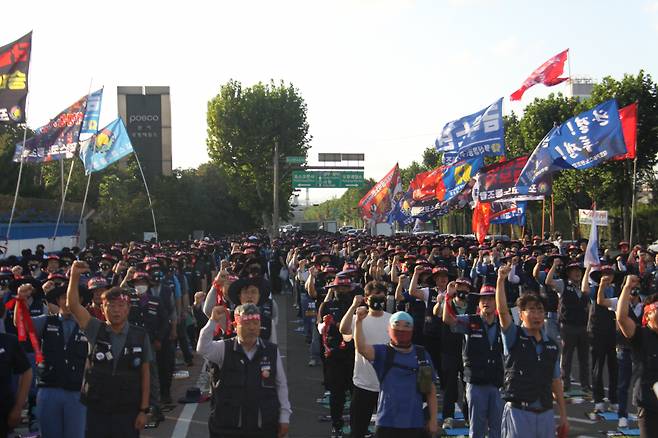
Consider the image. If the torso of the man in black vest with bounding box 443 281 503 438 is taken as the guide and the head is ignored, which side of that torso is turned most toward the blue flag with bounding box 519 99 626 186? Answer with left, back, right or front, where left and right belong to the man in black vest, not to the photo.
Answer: back

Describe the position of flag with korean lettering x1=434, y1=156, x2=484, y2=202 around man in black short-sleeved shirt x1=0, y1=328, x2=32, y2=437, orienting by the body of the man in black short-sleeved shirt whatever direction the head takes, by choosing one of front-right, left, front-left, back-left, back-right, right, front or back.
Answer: back-left

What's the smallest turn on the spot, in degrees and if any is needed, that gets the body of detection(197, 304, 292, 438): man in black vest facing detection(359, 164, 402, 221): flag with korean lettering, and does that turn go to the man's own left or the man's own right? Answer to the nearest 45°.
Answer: approximately 180°

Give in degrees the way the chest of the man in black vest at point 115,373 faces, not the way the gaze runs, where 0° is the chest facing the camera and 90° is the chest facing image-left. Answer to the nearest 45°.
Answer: approximately 0°

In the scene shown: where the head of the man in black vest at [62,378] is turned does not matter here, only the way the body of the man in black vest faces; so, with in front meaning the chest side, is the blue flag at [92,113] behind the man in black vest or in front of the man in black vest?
behind

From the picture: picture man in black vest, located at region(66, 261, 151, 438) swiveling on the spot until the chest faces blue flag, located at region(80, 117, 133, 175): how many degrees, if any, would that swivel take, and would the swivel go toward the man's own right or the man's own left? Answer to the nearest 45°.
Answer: approximately 180°

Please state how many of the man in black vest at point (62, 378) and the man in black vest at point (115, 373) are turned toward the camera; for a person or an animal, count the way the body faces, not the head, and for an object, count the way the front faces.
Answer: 2

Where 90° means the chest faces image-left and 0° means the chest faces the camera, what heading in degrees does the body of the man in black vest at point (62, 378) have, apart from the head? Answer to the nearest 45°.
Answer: approximately 0°

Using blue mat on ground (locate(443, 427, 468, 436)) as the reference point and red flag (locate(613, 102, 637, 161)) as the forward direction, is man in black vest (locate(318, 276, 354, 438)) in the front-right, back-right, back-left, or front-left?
back-left

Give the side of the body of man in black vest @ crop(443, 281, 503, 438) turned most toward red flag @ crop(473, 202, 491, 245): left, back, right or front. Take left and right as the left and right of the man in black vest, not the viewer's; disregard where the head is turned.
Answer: back
